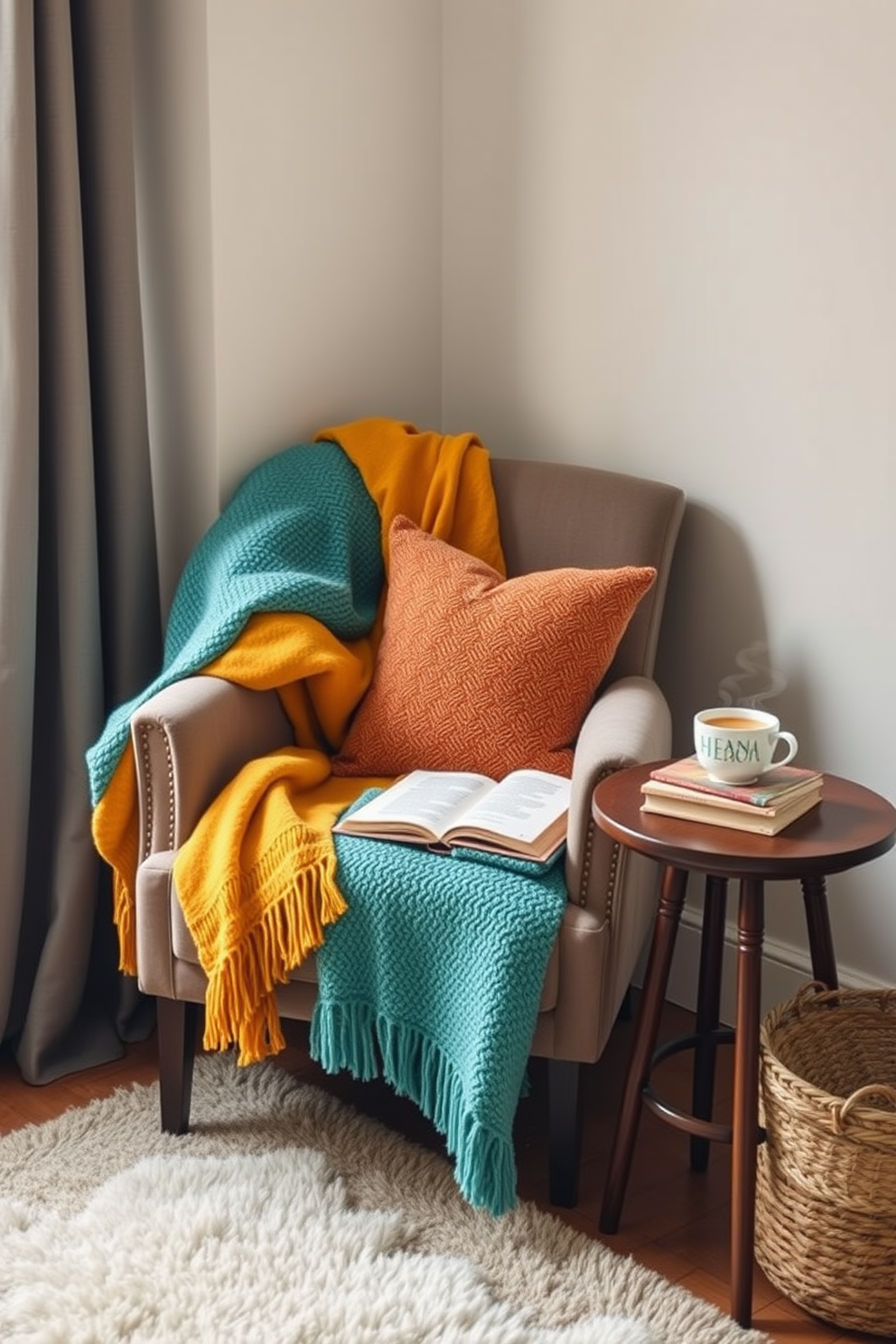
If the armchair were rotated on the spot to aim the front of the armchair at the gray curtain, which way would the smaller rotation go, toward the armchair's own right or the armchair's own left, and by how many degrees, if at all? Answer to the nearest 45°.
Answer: approximately 90° to the armchair's own right

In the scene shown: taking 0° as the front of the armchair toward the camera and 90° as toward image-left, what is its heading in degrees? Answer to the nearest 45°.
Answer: approximately 45°

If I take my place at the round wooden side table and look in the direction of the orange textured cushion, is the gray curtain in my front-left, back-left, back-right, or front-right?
front-left
